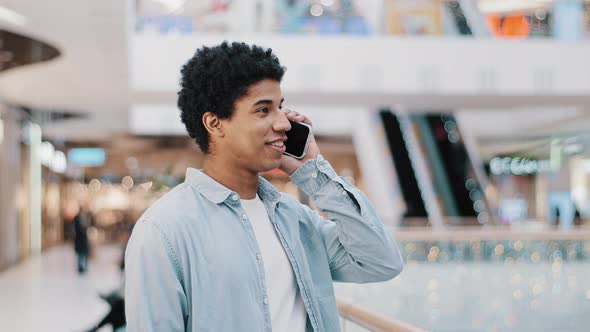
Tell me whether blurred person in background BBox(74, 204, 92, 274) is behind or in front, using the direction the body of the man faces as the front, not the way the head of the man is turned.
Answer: behind

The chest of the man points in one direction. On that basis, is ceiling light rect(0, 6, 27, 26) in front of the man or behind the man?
behind

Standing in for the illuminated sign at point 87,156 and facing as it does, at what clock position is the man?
The man is roughly at 12 o'clock from the illuminated sign.

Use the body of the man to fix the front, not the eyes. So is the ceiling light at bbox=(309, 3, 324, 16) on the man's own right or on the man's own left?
on the man's own left

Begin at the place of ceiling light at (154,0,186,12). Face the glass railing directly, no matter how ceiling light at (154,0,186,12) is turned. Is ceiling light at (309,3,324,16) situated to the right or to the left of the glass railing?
left

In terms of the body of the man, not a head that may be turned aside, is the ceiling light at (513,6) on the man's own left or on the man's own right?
on the man's own left

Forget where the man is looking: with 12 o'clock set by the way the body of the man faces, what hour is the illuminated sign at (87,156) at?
The illuminated sign is roughly at 7 o'clock from the man.

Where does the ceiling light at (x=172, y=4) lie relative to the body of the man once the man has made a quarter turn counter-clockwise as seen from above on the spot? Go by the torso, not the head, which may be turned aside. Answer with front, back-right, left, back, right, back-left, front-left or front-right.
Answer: front-left
